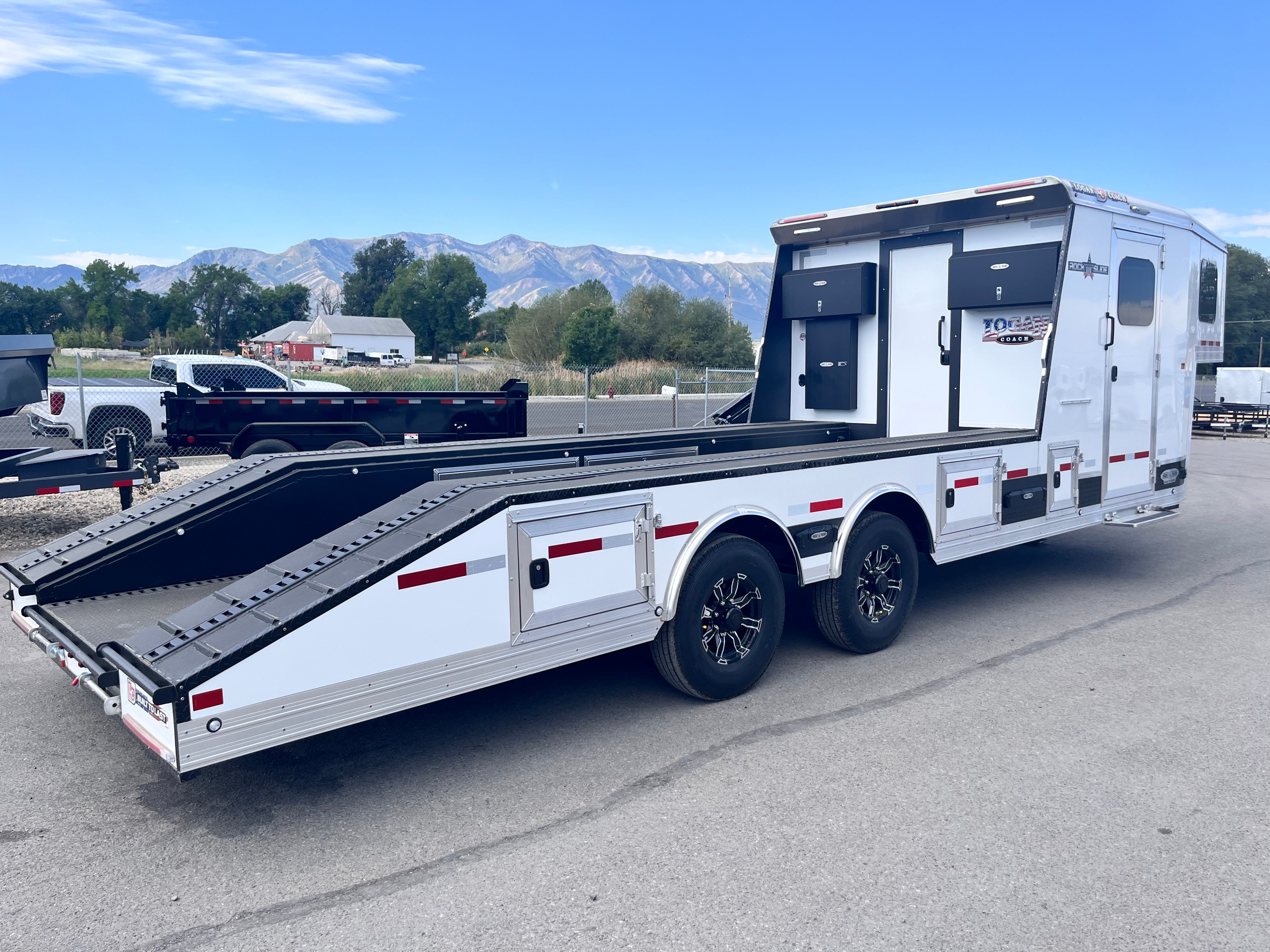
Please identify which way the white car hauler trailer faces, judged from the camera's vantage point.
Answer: facing away from the viewer and to the right of the viewer

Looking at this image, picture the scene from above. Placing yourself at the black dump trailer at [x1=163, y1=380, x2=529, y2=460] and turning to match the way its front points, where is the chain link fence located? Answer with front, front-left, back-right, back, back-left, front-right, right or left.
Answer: left

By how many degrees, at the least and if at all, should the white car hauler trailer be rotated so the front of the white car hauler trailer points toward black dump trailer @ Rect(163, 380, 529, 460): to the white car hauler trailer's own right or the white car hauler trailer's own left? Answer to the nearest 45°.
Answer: approximately 90° to the white car hauler trailer's own left

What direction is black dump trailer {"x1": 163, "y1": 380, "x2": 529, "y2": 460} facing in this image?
to the viewer's right

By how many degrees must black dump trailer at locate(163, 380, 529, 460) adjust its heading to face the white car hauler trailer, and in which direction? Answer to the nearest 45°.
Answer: approximately 90° to its right

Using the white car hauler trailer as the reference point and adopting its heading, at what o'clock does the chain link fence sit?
The chain link fence is roughly at 10 o'clock from the white car hauler trailer.

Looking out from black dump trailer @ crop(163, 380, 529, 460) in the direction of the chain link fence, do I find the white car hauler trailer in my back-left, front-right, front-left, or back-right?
back-right

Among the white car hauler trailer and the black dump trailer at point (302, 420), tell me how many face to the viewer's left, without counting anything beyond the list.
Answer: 0

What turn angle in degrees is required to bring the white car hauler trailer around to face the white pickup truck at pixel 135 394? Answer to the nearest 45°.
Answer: approximately 90° to its left

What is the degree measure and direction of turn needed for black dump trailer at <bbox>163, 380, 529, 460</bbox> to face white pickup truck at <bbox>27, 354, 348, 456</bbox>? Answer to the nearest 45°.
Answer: approximately 135° to its left
